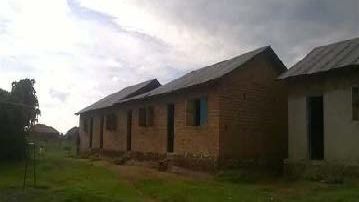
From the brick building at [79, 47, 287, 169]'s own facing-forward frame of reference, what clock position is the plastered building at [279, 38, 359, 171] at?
the plastered building at [279, 38, 359, 171] is roughly at 9 o'clock from the brick building at [79, 47, 287, 169].

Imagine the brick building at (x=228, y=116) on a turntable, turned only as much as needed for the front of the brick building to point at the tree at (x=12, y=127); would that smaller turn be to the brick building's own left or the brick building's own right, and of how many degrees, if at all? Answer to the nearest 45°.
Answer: approximately 90° to the brick building's own right

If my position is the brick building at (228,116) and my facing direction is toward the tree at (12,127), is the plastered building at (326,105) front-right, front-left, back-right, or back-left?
back-left

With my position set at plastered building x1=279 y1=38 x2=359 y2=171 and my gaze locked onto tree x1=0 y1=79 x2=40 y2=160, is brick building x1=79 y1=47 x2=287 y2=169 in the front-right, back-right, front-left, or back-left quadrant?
front-right

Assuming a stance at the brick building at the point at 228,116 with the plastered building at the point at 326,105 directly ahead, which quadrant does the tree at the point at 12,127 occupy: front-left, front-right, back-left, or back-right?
back-right

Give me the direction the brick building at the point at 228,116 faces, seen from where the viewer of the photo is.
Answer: facing the viewer and to the left of the viewer
